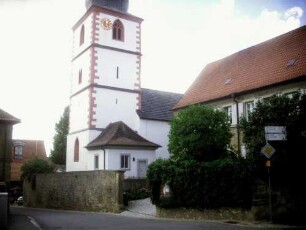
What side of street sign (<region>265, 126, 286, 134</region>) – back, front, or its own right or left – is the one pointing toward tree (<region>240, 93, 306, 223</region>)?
back

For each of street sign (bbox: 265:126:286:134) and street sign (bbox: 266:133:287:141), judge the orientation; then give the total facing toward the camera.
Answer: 2

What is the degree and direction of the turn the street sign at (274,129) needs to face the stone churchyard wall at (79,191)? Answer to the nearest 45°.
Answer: approximately 135° to its right

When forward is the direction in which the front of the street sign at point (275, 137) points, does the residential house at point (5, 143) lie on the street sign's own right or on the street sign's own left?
on the street sign's own right

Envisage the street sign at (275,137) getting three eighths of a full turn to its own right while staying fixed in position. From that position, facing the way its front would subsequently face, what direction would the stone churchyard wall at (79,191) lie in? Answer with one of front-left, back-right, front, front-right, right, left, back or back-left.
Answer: front

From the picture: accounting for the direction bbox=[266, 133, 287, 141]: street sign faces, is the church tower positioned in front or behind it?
behind

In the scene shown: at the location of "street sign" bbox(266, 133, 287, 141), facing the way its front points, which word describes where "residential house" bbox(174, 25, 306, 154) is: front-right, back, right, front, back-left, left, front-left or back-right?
back

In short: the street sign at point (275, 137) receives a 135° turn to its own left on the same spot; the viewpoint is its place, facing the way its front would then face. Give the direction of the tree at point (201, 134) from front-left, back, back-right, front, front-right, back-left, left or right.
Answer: left

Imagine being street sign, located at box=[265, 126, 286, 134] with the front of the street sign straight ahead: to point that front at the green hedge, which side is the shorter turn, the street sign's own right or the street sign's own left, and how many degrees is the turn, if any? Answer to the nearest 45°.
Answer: approximately 135° to the street sign's own right

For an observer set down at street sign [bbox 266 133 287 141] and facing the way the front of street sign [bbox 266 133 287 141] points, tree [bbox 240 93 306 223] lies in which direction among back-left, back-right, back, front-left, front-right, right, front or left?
back

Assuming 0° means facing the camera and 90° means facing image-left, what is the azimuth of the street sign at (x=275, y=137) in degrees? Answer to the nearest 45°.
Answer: approximately 0°
